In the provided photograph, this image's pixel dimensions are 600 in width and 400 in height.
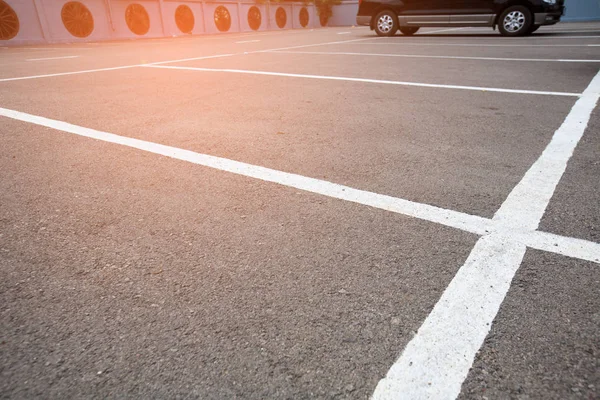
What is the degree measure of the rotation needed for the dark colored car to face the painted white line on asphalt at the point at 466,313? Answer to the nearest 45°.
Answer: approximately 90° to its right

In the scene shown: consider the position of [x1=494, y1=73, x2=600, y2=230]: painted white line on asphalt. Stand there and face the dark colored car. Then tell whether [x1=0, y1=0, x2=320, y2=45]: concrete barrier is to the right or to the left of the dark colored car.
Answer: left

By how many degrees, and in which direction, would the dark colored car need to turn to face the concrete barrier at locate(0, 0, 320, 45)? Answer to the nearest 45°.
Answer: approximately 180°

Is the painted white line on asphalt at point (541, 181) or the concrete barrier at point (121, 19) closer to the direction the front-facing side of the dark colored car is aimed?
the painted white line on asphalt

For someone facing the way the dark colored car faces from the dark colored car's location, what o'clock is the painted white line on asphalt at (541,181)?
The painted white line on asphalt is roughly at 3 o'clock from the dark colored car.

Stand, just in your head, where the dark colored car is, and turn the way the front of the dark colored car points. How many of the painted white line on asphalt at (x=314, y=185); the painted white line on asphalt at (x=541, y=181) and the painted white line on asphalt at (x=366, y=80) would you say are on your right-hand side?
3

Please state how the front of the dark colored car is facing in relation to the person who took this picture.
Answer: facing to the right of the viewer

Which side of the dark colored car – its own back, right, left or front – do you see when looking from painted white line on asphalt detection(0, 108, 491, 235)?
right
